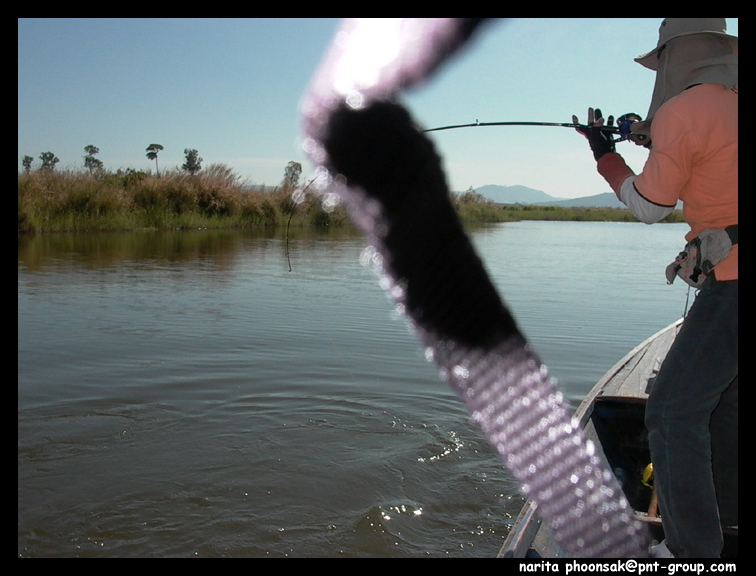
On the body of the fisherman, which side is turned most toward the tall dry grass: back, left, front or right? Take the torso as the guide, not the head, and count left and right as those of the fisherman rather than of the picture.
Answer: front

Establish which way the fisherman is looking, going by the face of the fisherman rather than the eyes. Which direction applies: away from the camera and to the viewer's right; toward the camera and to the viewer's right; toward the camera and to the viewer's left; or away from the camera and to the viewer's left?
away from the camera and to the viewer's left

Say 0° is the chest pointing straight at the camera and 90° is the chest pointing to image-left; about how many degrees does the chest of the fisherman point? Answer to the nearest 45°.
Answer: approximately 135°
